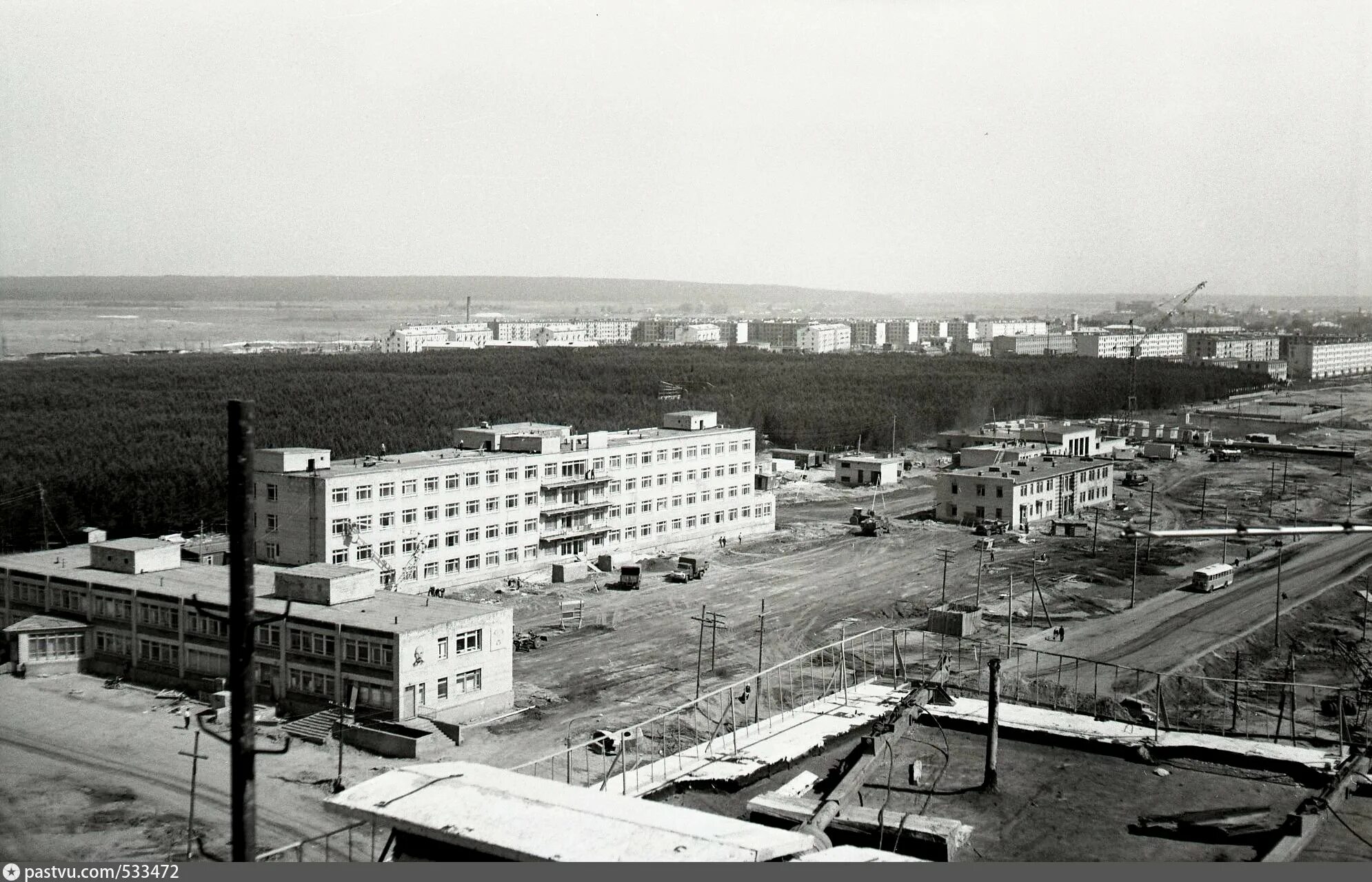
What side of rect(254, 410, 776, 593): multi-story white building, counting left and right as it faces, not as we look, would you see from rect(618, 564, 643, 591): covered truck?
front

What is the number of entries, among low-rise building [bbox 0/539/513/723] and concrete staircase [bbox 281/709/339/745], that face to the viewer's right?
0

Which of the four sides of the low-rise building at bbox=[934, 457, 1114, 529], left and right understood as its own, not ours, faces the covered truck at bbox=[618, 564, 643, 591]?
right

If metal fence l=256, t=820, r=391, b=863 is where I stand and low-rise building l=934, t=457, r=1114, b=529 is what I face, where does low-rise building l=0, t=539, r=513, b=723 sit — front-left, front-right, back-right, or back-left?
front-left

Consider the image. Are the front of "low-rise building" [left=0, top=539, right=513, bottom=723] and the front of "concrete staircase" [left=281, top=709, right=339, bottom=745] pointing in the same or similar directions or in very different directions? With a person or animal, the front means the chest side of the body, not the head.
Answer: same or similar directions

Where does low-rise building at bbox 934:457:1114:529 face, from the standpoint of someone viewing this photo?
facing the viewer and to the right of the viewer

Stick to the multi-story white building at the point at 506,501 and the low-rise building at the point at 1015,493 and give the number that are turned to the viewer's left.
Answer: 0

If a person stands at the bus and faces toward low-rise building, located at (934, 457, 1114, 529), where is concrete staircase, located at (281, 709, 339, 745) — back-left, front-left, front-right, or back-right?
back-left

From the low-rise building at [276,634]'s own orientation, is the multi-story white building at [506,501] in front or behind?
behind

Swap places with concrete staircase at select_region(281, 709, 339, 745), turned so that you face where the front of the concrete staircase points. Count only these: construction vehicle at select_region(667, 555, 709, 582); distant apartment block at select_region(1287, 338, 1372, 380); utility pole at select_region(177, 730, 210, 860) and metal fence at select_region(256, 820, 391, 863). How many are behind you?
2

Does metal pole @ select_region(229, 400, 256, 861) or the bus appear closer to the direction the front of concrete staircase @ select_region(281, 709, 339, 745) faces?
the metal pole

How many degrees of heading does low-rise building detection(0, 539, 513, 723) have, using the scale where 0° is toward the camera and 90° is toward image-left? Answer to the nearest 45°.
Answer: approximately 45°

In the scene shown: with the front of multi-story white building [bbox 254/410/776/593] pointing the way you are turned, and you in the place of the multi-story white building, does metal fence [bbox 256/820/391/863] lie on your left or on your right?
on your right

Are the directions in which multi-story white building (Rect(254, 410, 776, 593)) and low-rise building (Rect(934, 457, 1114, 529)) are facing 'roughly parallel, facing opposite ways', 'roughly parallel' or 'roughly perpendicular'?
roughly parallel

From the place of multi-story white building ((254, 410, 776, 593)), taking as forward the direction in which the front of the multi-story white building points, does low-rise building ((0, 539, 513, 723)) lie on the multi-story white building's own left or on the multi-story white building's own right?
on the multi-story white building's own right

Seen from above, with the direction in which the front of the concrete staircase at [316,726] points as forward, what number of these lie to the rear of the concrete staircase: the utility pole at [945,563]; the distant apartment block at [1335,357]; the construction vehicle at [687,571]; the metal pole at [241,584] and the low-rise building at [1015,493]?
4

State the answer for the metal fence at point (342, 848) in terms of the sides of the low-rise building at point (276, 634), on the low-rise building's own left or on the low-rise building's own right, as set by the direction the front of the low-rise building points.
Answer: on the low-rise building's own left
